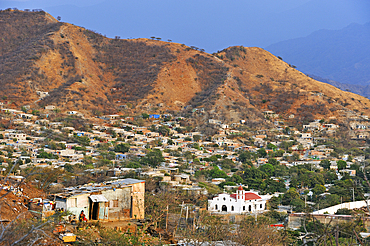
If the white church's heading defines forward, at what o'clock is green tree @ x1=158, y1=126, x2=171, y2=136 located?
The green tree is roughly at 4 o'clock from the white church.

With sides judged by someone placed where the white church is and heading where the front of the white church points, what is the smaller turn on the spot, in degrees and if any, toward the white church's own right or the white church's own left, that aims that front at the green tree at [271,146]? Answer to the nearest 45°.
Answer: approximately 135° to the white church's own right

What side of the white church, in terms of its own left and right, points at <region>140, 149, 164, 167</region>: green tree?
right

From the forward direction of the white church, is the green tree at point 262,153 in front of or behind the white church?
behind

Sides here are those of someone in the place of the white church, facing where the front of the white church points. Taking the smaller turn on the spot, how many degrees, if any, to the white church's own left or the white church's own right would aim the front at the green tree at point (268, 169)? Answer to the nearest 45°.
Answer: approximately 135° to the white church's own right

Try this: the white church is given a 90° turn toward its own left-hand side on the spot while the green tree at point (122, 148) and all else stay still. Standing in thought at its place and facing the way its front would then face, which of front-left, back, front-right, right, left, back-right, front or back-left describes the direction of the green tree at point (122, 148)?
back

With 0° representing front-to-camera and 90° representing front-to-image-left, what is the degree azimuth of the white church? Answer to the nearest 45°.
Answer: approximately 45°

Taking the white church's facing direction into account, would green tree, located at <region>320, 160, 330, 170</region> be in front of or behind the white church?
behind

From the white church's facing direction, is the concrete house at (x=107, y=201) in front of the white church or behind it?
in front

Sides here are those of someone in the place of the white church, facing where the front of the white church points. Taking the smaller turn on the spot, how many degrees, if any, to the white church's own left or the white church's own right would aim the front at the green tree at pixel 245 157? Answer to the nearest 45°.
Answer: approximately 135° to the white church's own right

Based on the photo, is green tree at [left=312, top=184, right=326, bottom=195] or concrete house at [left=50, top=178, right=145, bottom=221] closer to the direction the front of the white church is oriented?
the concrete house
